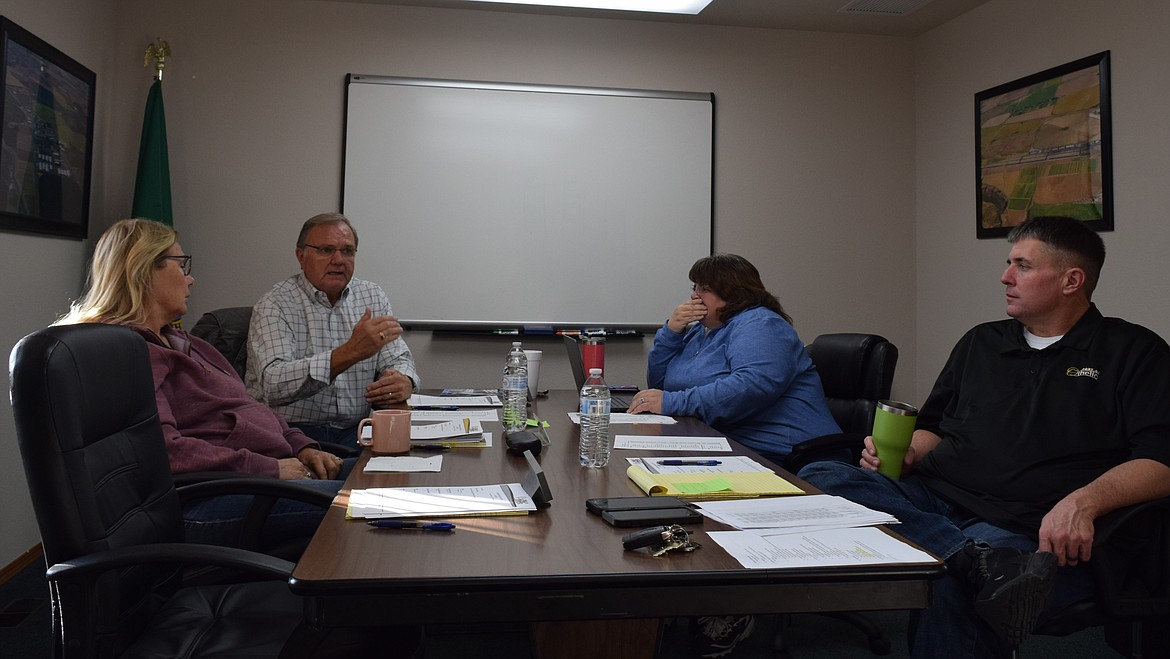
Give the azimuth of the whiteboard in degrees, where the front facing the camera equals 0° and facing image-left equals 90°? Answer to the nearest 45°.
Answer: approximately 0°

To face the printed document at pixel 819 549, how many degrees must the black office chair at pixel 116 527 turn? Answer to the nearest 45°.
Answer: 0° — it already faces it

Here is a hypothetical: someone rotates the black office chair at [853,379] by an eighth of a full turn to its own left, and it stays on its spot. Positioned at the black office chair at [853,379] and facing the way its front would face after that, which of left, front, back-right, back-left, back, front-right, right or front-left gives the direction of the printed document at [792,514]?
front

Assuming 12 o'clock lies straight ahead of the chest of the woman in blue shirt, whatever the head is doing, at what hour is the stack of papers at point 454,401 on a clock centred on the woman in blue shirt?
The stack of papers is roughly at 12 o'clock from the woman in blue shirt.

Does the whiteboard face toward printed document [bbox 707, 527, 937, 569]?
yes

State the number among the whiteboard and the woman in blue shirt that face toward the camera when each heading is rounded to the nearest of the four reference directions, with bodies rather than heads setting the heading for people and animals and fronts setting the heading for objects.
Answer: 1

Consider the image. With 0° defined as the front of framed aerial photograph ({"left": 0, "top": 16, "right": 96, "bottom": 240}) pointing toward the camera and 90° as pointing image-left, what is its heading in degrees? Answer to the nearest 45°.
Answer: approximately 315°

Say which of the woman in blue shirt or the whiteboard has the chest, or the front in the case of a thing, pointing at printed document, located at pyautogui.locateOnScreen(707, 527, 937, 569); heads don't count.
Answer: the whiteboard

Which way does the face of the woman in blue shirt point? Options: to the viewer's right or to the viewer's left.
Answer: to the viewer's left

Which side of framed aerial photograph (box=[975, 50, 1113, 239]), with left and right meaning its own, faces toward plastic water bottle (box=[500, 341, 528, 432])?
front

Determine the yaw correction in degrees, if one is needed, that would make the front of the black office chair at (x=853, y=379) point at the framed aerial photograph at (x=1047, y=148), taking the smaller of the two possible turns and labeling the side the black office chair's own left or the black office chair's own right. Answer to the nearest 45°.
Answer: approximately 180°

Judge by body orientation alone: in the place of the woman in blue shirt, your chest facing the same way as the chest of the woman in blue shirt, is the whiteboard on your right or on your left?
on your right

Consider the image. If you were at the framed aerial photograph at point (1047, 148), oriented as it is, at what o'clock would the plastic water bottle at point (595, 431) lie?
The plastic water bottle is roughly at 11 o'clock from the framed aerial photograph.

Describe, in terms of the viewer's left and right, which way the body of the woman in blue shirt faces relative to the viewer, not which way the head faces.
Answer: facing to the left of the viewer

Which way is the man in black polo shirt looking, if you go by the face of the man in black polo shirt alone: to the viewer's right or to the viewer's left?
to the viewer's left

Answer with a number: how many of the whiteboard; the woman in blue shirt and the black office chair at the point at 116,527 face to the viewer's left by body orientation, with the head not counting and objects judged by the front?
1

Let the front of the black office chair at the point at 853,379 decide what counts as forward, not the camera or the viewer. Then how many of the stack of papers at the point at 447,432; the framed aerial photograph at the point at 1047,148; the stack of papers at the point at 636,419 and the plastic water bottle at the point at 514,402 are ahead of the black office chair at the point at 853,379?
3
